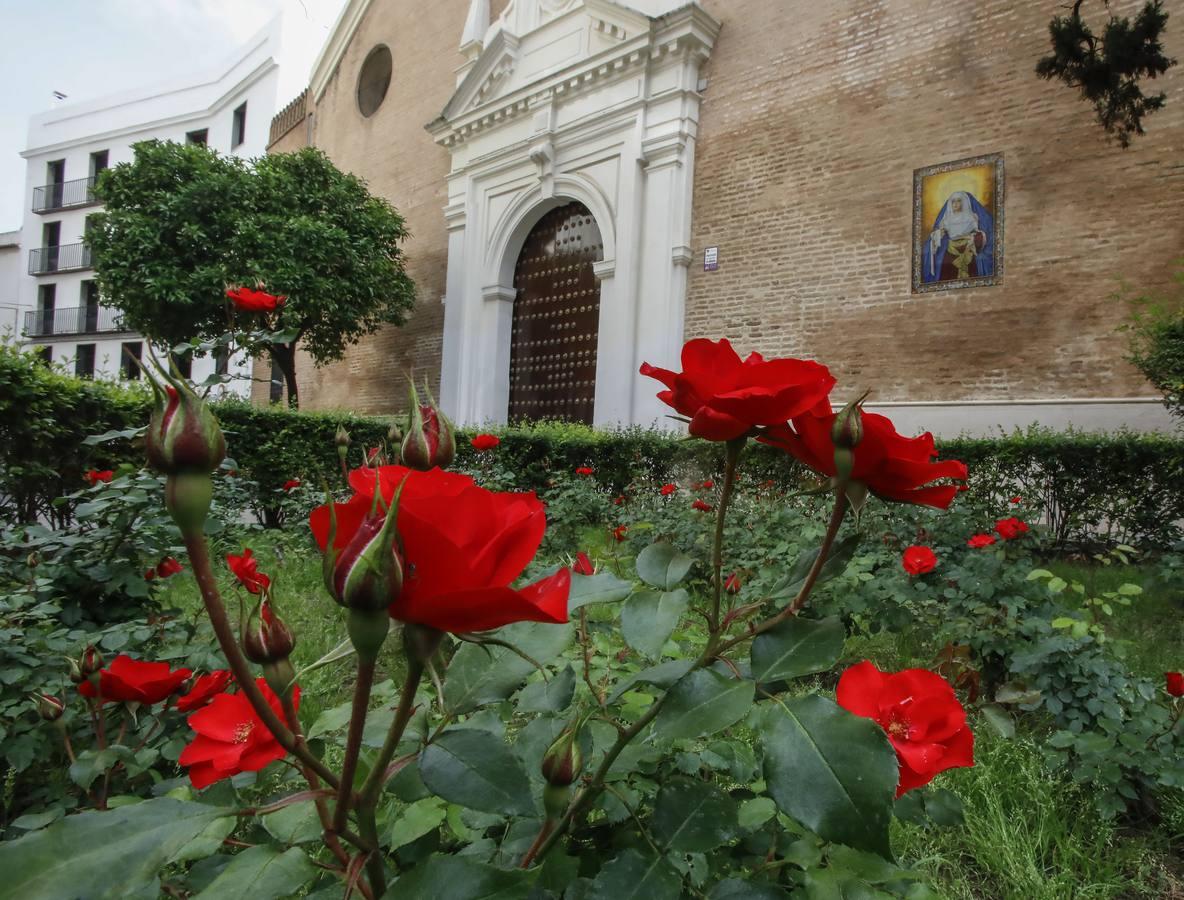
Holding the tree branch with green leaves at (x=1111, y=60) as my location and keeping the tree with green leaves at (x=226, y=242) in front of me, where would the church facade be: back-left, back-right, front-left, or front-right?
front-right

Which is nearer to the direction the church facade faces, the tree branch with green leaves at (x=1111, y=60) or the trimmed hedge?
the trimmed hedge

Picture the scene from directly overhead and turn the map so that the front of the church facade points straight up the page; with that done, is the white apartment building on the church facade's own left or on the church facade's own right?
on the church facade's own right

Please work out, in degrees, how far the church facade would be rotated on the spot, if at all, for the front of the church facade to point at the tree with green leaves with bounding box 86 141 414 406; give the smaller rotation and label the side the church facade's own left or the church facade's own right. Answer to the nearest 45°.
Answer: approximately 45° to the church facade's own right

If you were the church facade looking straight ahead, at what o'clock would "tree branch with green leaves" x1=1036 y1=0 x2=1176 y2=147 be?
The tree branch with green leaves is roughly at 10 o'clock from the church facade.

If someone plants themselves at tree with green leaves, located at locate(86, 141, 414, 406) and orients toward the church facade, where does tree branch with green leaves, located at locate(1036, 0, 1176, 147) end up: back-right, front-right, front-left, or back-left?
front-right
